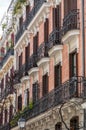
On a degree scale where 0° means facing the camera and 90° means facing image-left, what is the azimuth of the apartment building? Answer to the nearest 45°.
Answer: approximately 45°
